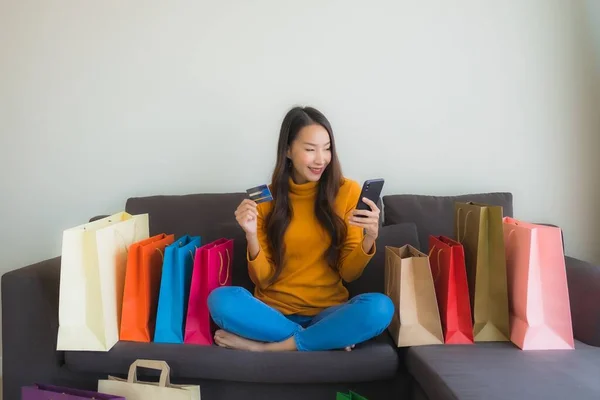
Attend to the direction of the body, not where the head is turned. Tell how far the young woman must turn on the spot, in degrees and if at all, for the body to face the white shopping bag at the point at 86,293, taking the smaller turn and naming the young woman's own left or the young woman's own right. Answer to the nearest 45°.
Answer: approximately 90° to the young woman's own right

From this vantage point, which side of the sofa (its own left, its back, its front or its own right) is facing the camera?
front

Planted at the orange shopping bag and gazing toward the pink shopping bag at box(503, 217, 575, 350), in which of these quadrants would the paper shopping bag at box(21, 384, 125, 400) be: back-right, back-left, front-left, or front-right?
back-right

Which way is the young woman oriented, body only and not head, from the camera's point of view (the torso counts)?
toward the camera
